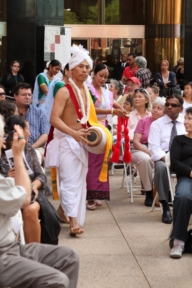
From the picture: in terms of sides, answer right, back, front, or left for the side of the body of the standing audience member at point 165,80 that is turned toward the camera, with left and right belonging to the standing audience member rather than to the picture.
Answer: front

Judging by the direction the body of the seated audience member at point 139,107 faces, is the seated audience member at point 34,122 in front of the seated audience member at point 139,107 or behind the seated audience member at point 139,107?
in front

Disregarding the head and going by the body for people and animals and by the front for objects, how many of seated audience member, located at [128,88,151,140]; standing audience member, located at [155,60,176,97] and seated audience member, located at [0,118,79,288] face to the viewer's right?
1

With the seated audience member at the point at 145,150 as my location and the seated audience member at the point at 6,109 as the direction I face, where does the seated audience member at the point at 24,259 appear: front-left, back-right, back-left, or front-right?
front-left

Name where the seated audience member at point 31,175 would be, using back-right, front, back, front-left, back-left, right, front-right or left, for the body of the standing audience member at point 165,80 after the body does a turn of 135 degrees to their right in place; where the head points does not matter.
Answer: back-left

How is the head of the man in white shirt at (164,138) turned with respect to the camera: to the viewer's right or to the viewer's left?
to the viewer's left

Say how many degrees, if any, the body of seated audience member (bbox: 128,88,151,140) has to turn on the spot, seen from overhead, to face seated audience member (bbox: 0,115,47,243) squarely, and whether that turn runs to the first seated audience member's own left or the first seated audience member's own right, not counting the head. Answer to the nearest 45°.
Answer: approximately 45° to the first seated audience member's own left

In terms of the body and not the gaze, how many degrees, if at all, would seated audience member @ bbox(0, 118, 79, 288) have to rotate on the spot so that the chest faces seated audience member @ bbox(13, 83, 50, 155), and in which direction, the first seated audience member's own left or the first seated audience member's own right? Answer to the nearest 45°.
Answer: approximately 90° to the first seated audience member's own left

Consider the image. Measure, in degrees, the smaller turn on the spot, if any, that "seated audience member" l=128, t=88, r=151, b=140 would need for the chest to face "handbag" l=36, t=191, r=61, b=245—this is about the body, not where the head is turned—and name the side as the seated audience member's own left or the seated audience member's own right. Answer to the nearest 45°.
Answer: approximately 45° to the seated audience member's own left

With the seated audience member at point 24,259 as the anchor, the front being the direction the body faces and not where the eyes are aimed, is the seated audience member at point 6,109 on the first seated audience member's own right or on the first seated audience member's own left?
on the first seated audience member's own left

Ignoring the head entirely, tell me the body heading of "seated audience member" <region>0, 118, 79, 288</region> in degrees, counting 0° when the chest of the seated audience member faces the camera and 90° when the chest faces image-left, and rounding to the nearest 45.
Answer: approximately 270°

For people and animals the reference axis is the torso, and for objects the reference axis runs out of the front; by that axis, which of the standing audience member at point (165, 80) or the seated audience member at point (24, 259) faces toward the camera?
the standing audience member at point (165, 80)

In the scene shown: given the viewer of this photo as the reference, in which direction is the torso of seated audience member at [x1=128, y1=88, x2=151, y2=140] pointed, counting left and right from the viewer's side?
facing the viewer and to the left of the viewer

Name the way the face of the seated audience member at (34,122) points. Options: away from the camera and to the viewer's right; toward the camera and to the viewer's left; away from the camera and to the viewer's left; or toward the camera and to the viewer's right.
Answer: toward the camera and to the viewer's right

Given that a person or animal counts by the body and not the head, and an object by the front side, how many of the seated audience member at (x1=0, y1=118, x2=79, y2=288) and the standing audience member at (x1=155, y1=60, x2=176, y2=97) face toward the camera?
1
